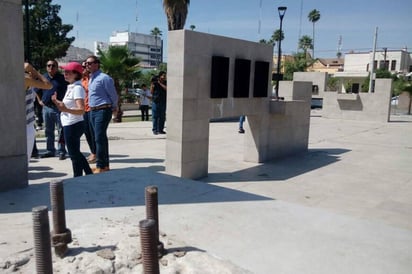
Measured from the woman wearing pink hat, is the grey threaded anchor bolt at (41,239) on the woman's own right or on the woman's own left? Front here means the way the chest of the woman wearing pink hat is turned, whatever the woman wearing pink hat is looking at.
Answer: on the woman's own left

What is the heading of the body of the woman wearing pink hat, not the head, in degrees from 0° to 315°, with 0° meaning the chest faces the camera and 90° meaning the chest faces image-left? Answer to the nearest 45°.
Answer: approximately 90°

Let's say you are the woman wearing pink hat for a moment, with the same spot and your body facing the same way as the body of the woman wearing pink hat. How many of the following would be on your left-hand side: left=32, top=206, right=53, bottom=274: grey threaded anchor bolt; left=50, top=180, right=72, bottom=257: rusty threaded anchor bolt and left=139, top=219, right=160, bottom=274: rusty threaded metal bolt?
3

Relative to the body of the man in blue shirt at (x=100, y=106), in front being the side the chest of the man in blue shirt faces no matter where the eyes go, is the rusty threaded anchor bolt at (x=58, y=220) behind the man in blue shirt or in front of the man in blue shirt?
in front

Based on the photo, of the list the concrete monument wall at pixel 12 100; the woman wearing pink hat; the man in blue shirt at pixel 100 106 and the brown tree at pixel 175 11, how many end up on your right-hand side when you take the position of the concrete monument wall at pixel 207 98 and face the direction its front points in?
3

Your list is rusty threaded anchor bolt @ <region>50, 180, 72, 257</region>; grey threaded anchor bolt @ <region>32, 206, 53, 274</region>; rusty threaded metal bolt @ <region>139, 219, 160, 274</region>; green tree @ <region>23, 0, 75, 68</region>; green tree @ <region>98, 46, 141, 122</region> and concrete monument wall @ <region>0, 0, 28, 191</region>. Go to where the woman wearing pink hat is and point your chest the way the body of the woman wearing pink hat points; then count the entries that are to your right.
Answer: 2

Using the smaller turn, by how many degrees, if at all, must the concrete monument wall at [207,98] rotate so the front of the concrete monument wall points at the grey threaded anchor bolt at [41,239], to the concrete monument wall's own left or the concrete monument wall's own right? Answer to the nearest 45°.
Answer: approximately 45° to the concrete monument wall's own right

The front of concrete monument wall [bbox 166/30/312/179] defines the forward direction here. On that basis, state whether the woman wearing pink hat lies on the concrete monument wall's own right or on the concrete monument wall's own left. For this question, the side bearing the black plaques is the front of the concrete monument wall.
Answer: on the concrete monument wall's own right

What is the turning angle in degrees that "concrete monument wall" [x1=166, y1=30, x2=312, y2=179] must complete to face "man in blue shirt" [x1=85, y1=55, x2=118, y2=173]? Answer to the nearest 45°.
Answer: approximately 90° to its right

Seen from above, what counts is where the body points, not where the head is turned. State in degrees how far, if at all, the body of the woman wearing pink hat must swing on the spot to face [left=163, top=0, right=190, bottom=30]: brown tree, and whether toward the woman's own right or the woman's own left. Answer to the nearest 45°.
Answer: approximately 90° to the woman's own right

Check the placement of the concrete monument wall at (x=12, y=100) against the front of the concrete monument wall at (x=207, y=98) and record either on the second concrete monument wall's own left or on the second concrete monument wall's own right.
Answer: on the second concrete monument wall's own right

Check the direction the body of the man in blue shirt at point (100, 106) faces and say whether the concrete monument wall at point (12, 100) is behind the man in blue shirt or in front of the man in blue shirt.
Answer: in front

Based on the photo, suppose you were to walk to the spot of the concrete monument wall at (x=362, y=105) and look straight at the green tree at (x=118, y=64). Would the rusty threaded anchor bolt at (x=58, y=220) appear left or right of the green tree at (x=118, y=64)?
left
